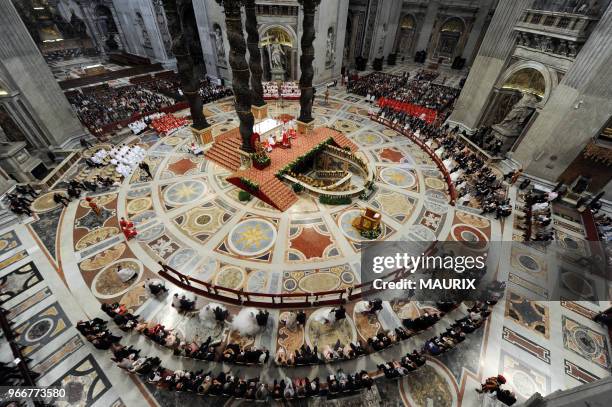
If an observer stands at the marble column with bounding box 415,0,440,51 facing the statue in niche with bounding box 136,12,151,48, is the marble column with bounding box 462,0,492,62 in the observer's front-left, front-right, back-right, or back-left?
back-left

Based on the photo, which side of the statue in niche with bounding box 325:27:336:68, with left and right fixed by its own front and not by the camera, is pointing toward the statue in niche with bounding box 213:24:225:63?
right

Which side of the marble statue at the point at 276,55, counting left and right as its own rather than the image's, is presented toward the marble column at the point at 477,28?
left

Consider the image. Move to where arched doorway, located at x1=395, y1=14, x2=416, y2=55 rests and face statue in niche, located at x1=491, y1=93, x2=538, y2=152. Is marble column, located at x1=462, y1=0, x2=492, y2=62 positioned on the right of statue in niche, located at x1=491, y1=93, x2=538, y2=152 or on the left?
left

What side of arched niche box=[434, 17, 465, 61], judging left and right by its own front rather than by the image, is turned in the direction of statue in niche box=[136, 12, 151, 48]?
right

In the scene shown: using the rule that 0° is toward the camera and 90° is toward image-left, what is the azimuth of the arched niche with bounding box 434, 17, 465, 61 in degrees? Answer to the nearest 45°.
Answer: approximately 45°

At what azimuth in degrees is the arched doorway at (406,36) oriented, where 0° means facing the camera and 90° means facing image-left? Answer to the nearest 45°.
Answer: approximately 0°

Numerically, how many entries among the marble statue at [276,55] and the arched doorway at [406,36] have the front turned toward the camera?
2
